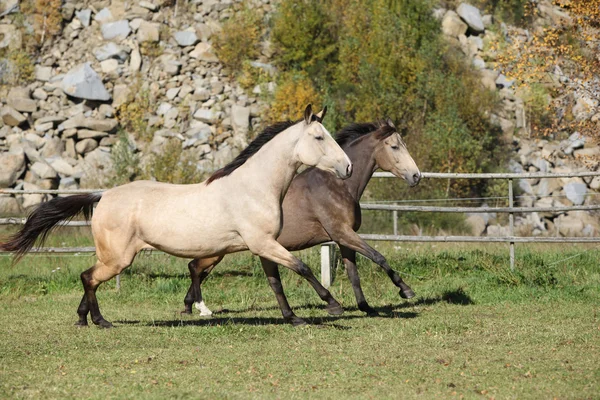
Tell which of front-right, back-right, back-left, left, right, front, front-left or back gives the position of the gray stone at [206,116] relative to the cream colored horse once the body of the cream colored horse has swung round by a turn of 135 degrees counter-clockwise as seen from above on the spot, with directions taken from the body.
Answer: front-right

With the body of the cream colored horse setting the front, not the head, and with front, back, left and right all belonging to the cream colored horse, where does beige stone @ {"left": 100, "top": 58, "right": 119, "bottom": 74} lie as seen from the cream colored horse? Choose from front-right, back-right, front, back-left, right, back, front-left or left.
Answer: left

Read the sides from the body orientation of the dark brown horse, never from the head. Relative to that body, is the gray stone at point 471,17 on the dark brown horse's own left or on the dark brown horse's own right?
on the dark brown horse's own left

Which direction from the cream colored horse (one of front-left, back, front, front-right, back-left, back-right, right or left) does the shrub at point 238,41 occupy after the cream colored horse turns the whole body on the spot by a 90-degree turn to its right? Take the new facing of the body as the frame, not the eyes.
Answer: back

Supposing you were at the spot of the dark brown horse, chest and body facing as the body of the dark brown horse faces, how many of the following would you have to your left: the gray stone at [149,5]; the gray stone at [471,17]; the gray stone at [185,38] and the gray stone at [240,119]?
4

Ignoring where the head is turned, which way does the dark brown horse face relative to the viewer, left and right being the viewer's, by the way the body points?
facing to the right of the viewer

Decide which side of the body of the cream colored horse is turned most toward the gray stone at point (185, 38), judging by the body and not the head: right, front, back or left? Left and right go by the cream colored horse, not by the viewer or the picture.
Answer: left

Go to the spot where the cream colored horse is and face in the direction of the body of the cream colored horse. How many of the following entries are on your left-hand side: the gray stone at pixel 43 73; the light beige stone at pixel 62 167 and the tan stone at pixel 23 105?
3

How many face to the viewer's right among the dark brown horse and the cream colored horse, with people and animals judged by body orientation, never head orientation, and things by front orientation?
2

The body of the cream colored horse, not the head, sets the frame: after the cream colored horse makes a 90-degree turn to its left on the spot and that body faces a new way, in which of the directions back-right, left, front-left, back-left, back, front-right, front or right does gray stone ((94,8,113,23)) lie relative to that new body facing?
front

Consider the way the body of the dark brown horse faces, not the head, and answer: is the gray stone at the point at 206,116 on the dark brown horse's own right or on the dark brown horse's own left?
on the dark brown horse's own left

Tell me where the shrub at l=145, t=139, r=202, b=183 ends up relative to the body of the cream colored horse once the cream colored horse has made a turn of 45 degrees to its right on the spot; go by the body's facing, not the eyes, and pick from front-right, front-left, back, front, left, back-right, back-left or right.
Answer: back-left

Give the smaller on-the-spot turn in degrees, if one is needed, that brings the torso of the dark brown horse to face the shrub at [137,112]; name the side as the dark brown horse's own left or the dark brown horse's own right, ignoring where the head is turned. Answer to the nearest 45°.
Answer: approximately 90° to the dark brown horse's own left

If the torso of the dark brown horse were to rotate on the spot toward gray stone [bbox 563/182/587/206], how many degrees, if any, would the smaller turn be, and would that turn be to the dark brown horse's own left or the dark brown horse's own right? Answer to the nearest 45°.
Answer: approximately 45° to the dark brown horse's own left

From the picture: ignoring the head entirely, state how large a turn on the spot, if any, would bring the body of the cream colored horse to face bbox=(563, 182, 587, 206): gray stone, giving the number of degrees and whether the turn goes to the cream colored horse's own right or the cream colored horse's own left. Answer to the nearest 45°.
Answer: approximately 45° to the cream colored horse's own left

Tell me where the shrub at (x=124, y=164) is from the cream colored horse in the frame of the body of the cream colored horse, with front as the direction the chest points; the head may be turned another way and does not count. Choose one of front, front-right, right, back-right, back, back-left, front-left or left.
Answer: left

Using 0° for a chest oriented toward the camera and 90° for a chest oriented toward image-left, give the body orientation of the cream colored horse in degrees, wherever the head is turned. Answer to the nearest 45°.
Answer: approximately 270°

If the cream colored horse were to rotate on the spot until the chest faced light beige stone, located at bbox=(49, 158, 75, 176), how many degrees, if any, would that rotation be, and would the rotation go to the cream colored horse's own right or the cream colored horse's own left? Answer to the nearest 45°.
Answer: approximately 90° to the cream colored horse's own left

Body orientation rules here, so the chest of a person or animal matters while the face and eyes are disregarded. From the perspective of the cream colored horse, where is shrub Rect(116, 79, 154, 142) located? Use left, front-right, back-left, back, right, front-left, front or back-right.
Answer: left
